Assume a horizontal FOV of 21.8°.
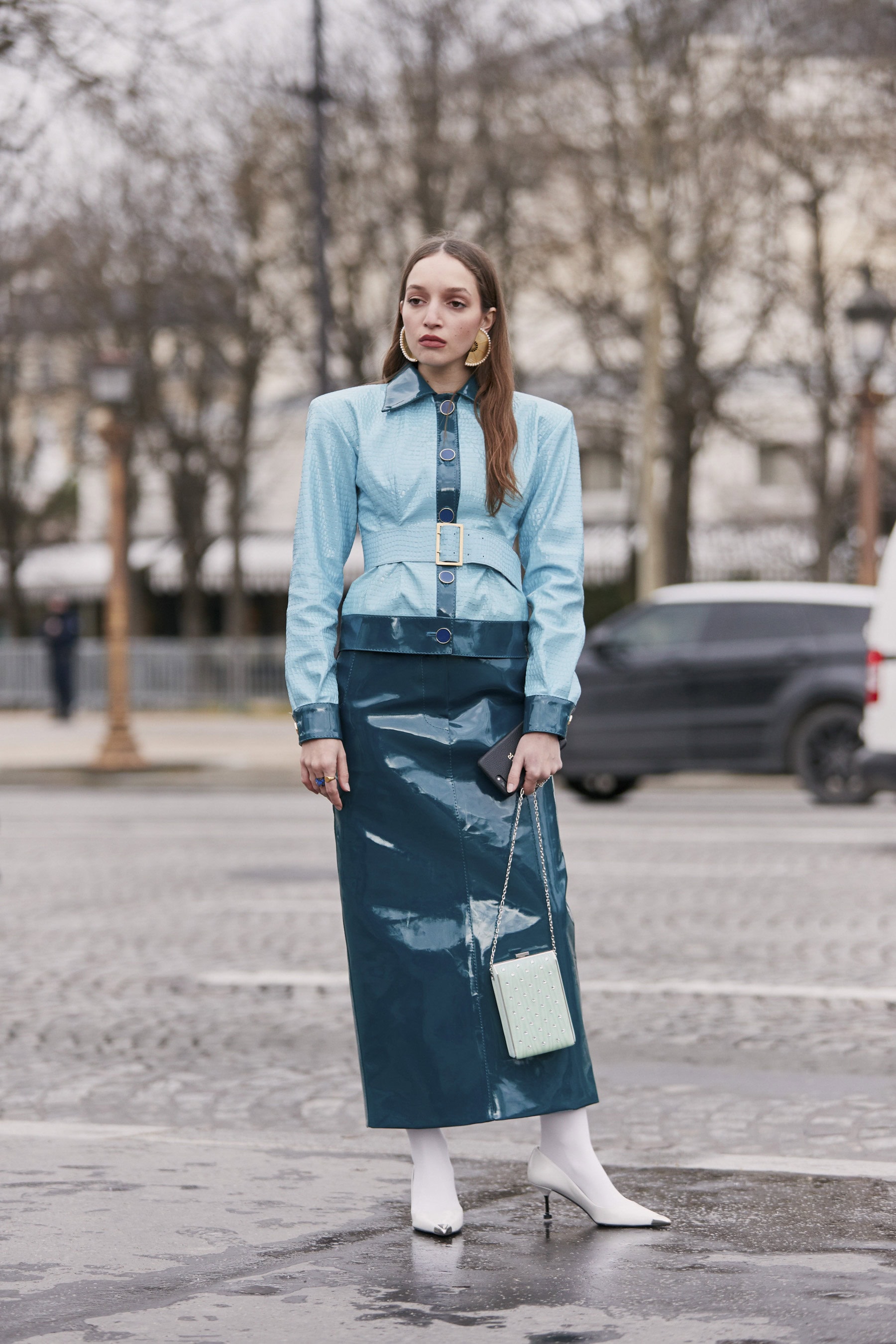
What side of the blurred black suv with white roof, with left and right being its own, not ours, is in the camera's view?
left

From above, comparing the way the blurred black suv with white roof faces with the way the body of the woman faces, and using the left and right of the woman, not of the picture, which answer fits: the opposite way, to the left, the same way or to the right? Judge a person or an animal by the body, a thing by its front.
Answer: to the right

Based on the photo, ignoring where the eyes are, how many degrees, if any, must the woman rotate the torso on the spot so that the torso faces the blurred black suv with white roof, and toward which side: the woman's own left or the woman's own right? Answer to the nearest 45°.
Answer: approximately 180°

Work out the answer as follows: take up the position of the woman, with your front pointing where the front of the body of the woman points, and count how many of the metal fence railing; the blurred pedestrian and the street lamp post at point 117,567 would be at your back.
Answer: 3

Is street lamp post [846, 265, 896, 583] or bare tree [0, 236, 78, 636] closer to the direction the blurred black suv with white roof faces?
the bare tree

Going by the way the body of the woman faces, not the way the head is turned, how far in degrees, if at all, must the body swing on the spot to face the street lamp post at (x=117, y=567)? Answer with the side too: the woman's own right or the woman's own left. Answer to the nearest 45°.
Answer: approximately 180°
